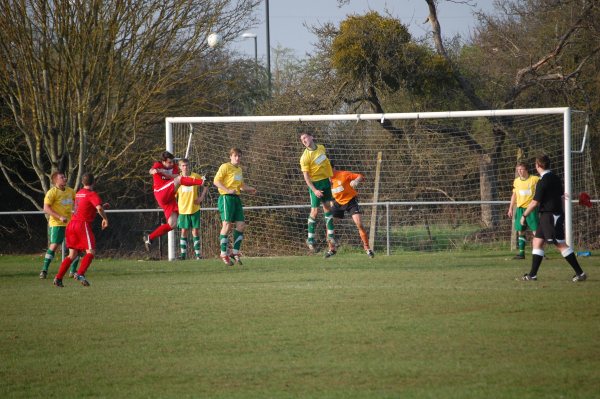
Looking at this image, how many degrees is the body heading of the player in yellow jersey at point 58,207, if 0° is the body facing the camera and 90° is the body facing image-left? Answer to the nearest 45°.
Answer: approximately 315°

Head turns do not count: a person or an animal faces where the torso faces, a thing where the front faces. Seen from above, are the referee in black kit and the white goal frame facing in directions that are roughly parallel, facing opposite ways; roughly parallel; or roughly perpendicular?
roughly perpendicular

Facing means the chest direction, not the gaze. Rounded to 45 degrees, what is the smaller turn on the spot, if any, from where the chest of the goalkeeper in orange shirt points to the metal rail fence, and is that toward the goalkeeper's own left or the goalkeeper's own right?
approximately 135° to the goalkeeper's own right

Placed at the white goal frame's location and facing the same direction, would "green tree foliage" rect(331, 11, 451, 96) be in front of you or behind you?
behind

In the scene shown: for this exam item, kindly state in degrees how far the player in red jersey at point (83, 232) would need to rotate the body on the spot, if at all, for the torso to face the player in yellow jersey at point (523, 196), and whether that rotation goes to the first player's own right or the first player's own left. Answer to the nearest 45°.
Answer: approximately 45° to the first player's own right

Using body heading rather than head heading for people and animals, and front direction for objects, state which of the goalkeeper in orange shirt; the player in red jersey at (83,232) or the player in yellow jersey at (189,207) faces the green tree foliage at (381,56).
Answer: the player in red jersey

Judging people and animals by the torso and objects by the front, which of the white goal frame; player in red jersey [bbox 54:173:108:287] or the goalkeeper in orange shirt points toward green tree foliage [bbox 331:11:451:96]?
the player in red jersey

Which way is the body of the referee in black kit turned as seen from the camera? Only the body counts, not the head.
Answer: to the viewer's left

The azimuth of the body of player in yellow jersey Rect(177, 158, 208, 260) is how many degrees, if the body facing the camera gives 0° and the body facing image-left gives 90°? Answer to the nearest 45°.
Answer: approximately 0°

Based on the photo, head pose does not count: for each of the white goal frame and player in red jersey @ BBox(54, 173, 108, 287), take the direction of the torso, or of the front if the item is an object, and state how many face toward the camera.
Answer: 1
